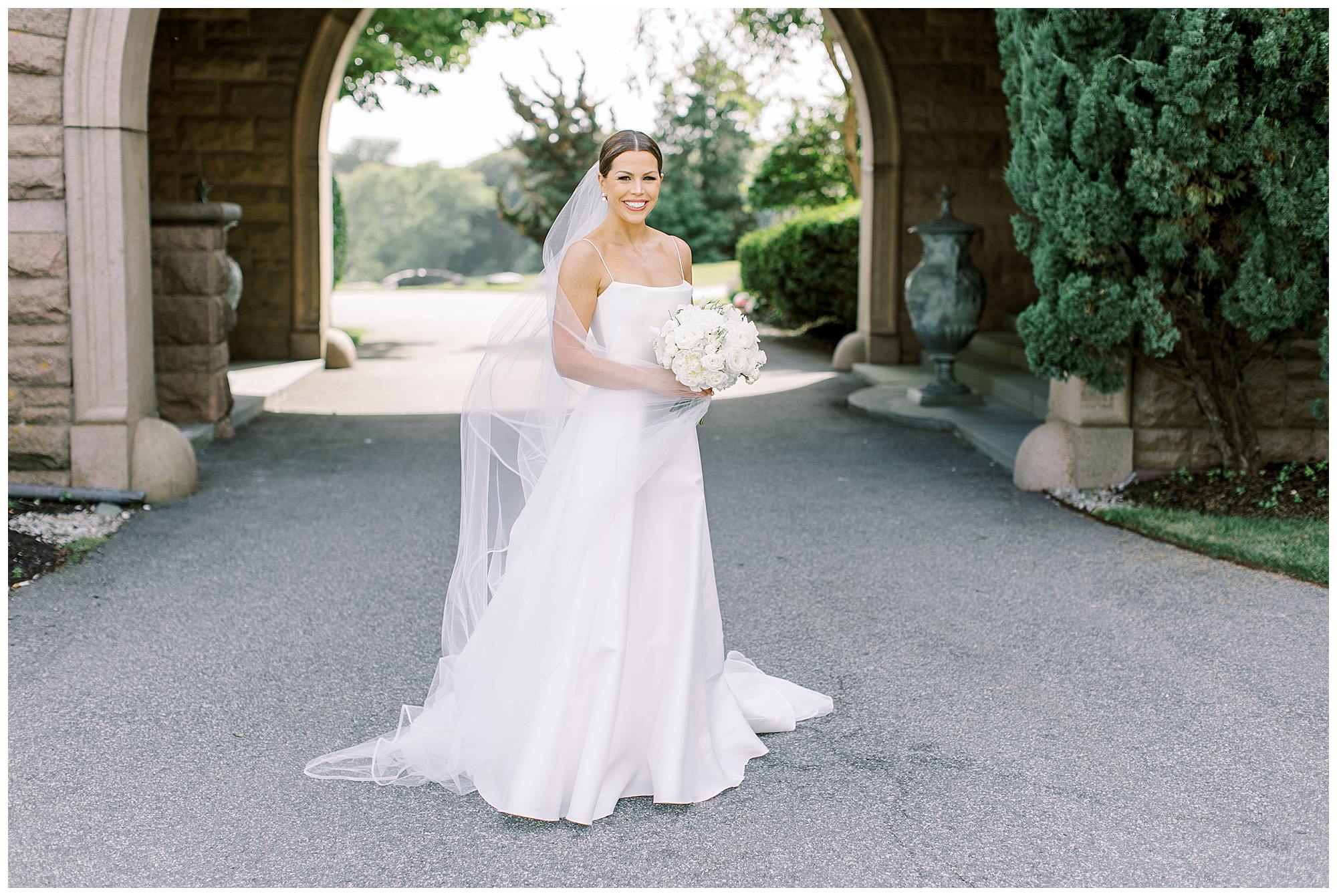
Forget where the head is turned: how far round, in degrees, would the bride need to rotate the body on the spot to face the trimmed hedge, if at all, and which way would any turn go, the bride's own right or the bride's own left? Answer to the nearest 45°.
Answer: approximately 135° to the bride's own left

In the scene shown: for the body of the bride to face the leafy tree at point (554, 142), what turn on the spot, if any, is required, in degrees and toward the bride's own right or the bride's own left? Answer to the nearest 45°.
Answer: approximately 135° to the bride's own left

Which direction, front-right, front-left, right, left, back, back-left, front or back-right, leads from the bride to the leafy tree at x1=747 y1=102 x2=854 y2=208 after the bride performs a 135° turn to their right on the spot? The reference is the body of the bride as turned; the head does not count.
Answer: right

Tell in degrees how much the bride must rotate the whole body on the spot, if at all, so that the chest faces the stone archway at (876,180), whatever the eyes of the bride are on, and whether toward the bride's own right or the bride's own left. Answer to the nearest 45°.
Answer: approximately 135° to the bride's own left

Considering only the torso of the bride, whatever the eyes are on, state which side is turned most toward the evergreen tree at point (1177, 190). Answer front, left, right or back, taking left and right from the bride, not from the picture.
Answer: left

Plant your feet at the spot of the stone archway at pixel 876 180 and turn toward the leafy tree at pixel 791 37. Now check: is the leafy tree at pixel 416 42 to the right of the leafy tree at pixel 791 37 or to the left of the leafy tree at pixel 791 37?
left

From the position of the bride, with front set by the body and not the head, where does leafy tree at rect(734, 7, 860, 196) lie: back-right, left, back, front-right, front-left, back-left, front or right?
back-left

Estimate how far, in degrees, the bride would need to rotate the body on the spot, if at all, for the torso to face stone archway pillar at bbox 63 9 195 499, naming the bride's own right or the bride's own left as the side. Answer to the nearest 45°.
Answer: approximately 180°

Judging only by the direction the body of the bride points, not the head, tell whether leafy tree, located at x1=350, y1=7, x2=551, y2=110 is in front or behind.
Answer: behind

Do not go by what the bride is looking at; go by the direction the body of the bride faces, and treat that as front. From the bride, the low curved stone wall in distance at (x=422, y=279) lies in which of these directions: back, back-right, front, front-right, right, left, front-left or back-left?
back-left

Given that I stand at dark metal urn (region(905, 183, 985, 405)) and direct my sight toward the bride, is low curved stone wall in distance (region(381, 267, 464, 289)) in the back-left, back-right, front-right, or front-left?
back-right

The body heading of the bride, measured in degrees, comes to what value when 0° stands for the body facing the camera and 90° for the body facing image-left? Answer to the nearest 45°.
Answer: approximately 315°
